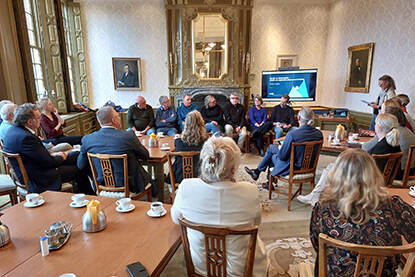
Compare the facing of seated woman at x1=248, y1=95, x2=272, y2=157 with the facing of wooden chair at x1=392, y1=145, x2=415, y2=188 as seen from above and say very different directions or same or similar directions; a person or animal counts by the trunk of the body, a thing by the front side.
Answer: very different directions

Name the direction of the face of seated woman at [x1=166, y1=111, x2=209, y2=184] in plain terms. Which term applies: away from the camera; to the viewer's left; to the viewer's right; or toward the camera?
away from the camera

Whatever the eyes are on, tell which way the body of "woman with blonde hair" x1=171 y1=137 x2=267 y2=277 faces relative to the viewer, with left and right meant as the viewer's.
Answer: facing away from the viewer

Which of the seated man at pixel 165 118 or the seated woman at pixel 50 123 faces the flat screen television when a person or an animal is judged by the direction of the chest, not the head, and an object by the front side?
the seated woman

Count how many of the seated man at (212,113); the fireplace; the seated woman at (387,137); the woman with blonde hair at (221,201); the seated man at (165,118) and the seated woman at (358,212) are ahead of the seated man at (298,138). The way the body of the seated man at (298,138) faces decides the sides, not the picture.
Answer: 3

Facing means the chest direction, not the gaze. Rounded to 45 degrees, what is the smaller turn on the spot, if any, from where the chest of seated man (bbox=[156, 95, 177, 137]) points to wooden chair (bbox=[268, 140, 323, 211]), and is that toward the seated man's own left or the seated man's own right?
approximately 45° to the seated man's own left

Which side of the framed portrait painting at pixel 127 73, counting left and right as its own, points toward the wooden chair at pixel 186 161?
front

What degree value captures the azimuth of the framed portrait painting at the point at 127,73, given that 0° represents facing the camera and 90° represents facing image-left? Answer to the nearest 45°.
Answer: approximately 0°

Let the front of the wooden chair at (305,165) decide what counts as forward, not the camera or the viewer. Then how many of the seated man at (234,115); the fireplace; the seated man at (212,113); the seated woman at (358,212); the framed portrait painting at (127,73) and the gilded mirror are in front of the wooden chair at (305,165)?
5

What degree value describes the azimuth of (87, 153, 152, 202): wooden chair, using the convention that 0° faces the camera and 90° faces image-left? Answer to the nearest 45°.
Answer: approximately 225°

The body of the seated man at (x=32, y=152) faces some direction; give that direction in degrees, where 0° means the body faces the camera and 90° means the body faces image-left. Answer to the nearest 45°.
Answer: approximately 270°

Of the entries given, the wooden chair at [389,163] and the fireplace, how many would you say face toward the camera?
1
